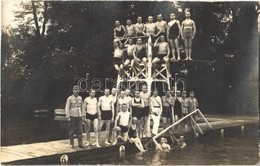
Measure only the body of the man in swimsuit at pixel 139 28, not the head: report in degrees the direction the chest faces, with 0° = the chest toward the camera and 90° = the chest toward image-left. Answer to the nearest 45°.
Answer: approximately 0°

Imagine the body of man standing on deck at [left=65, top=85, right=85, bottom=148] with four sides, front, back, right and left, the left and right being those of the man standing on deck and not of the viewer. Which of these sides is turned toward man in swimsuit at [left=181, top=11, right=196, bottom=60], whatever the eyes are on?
left
